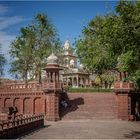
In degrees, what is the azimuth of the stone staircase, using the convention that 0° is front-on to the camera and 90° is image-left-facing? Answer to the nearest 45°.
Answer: approximately 0°

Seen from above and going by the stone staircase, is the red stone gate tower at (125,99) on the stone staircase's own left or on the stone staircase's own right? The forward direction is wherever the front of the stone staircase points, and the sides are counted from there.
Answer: on the stone staircase's own left

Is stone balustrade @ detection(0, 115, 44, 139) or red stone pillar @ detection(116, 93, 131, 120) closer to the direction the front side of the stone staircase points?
the stone balustrade

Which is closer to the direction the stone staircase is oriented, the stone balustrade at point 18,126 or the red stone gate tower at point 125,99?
the stone balustrade

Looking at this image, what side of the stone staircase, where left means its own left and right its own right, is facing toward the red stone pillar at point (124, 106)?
left
